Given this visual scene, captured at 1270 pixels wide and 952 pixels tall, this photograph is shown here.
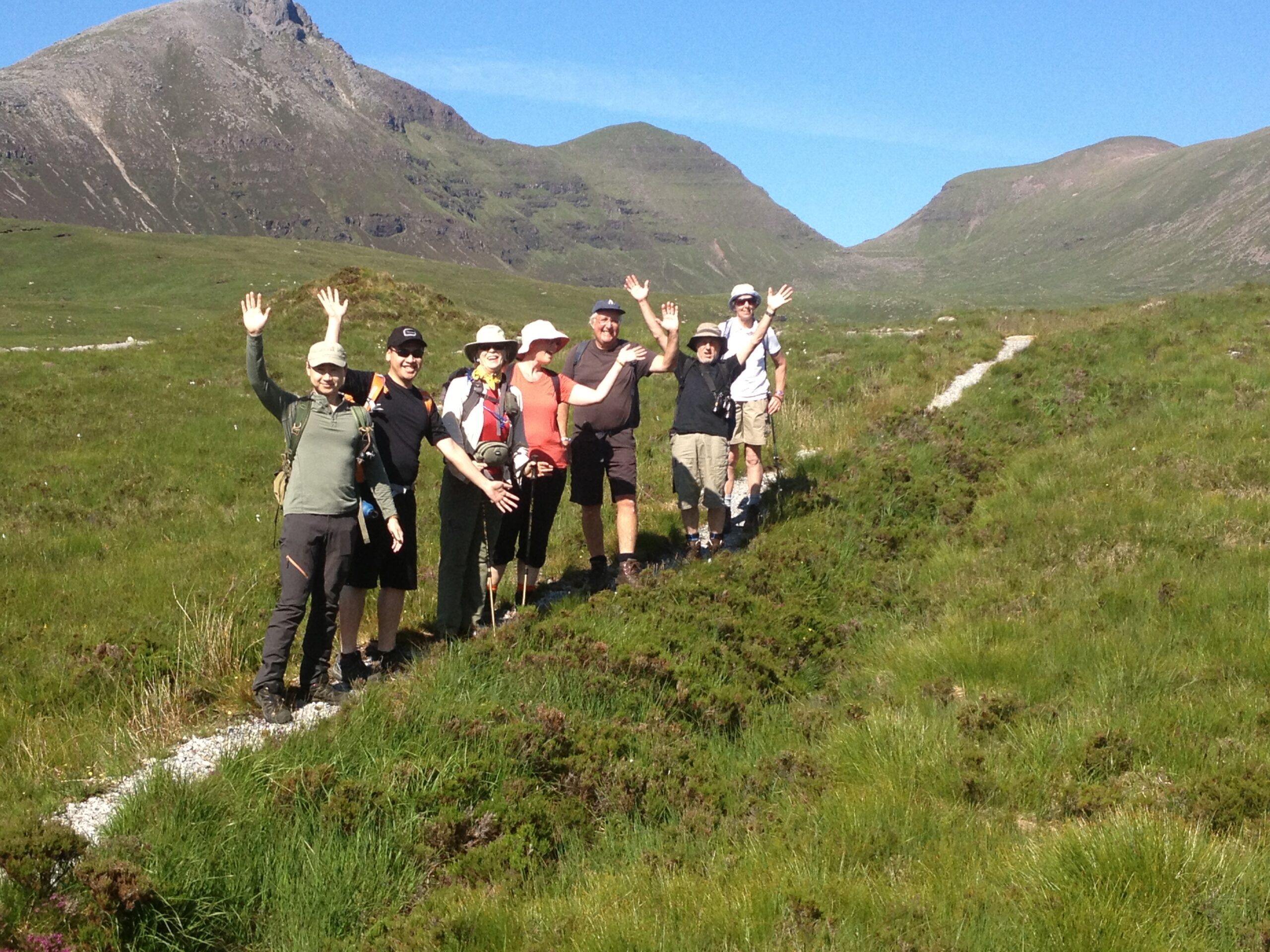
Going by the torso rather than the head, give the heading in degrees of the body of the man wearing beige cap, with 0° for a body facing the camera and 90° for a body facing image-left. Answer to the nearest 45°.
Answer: approximately 315°

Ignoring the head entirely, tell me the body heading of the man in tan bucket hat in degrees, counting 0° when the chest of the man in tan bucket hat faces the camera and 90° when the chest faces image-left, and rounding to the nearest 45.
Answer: approximately 0°

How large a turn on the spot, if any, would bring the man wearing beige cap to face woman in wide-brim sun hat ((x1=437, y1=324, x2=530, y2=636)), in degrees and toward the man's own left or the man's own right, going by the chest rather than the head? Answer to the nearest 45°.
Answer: approximately 90° to the man's own left

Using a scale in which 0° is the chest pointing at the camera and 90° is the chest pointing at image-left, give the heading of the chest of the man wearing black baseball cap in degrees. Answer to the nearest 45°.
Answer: approximately 315°

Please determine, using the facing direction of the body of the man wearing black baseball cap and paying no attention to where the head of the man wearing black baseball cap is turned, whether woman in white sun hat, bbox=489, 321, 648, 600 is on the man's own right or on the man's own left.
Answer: on the man's own left
